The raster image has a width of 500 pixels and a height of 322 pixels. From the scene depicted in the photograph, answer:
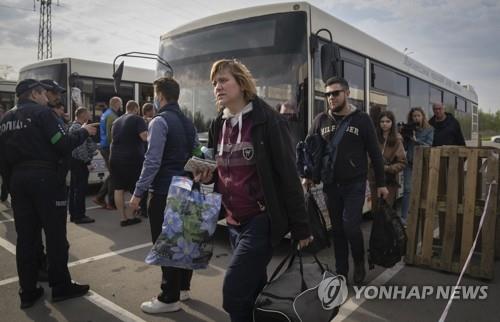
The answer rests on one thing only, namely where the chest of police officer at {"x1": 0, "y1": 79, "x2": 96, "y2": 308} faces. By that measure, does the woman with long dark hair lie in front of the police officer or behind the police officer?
in front

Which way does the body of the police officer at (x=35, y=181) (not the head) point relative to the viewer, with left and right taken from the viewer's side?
facing away from the viewer and to the right of the viewer

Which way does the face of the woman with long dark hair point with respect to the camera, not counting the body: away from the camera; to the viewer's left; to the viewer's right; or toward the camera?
toward the camera

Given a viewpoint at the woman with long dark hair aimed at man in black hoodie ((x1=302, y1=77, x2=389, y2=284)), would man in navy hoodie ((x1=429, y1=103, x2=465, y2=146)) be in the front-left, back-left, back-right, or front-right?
back-left

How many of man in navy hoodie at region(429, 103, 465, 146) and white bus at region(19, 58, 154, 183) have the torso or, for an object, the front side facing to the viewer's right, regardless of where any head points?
0

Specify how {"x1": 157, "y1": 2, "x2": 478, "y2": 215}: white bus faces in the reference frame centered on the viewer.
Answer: facing the viewer and to the left of the viewer
